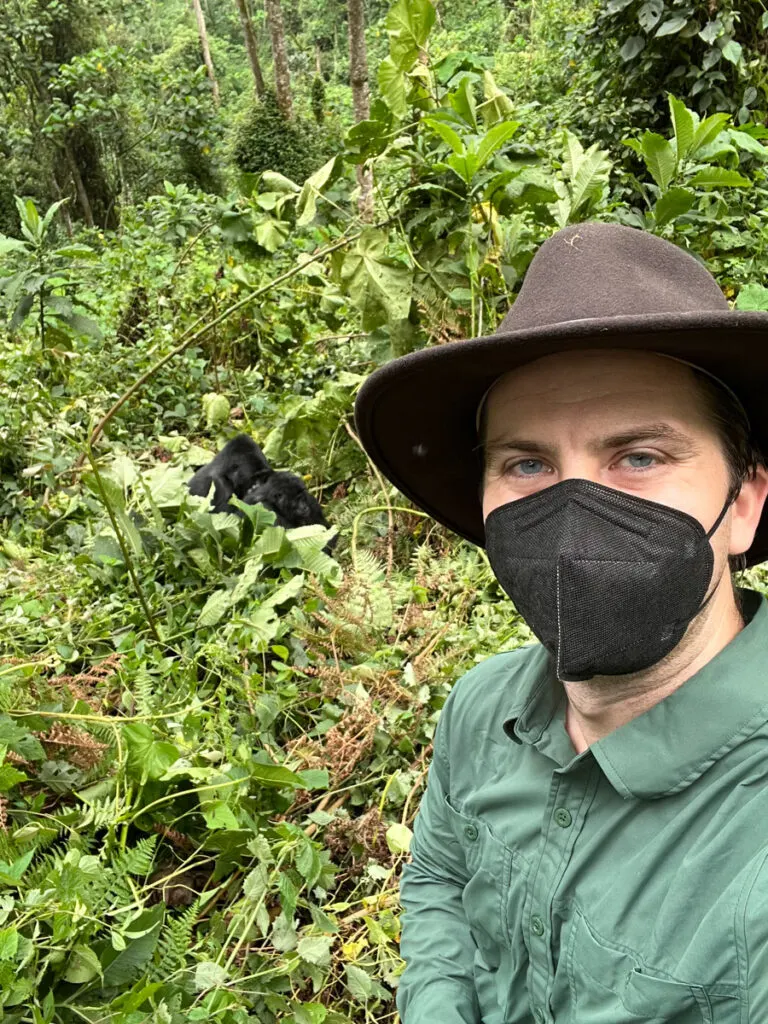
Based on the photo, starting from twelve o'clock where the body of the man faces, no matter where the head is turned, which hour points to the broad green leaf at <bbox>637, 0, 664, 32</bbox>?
The broad green leaf is roughly at 5 o'clock from the man.

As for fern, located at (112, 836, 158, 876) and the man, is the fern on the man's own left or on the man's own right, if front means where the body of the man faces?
on the man's own right

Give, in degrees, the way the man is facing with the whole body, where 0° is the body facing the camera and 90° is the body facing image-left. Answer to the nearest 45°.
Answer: approximately 45°

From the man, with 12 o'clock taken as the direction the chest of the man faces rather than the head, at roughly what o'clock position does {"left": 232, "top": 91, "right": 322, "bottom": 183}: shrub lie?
The shrub is roughly at 4 o'clock from the man.

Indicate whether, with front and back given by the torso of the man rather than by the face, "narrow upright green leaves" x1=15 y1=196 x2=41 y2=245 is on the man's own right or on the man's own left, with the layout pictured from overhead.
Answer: on the man's own right

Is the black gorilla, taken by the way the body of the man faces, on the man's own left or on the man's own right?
on the man's own right

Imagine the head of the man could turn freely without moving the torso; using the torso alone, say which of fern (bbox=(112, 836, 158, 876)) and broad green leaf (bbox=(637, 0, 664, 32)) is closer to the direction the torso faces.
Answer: the fern

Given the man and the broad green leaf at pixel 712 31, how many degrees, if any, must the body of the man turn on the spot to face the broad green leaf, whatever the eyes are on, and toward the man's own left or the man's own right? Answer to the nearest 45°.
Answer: approximately 135° to the man's own right

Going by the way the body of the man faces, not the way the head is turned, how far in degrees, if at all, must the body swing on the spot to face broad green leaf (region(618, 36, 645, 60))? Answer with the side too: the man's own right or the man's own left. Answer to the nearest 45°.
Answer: approximately 135° to the man's own right
